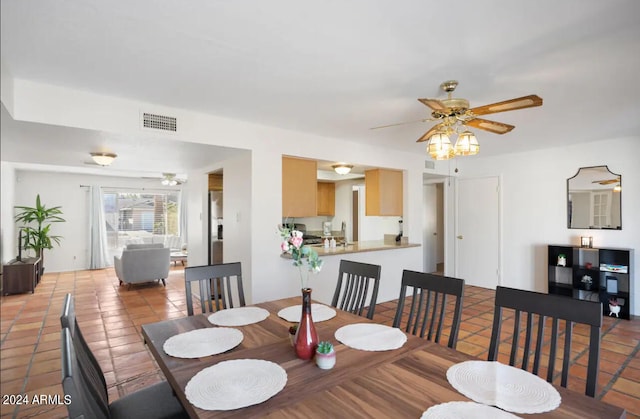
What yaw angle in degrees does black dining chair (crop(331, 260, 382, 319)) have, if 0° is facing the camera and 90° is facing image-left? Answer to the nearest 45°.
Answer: approximately 45°

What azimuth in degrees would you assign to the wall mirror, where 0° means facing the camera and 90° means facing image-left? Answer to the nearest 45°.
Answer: approximately 45°

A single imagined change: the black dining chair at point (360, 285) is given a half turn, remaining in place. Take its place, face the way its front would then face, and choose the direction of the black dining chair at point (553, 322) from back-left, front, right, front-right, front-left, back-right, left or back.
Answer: right

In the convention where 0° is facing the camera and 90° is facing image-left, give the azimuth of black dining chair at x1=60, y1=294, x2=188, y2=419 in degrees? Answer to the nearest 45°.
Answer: approximately 225°

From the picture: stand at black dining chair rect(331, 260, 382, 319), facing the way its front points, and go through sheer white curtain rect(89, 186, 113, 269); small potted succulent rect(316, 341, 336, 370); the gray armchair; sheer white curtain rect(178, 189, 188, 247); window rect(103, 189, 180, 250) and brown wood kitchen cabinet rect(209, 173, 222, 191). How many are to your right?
5

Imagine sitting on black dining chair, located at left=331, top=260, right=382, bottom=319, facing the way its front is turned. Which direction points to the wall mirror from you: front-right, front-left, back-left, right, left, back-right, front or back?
back

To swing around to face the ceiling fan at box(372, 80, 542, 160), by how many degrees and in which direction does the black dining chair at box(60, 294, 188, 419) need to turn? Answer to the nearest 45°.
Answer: approximately 45° to its right
